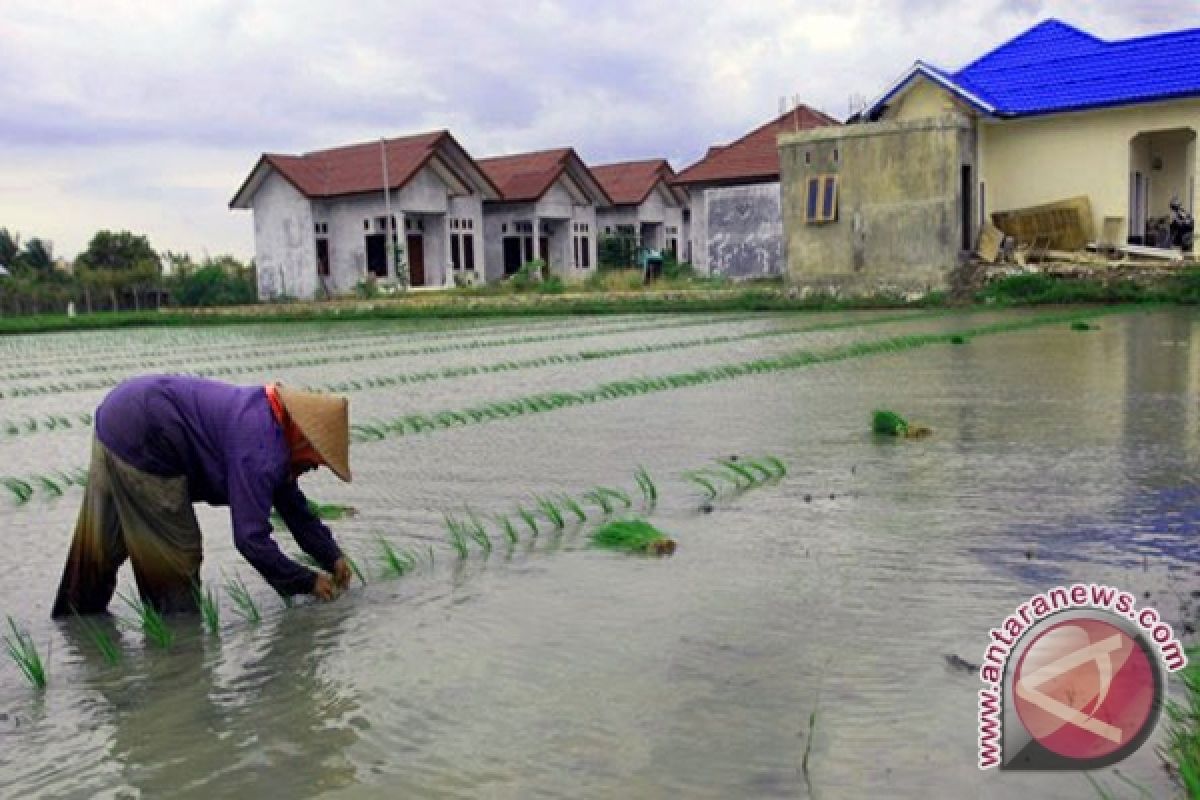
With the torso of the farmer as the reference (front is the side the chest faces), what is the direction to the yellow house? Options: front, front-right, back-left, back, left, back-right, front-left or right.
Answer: front-left

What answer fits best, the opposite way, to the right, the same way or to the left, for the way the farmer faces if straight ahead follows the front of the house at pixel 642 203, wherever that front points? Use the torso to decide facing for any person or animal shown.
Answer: to the left

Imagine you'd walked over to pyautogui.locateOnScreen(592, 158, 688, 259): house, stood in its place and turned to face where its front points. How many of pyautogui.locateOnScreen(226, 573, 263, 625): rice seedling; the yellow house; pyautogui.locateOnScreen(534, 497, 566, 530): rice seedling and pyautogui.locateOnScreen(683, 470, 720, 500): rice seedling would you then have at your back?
0

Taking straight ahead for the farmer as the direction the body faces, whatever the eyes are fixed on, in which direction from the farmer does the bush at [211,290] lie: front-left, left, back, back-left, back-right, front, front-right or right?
left

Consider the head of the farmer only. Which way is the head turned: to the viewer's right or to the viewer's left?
to the viewer's right

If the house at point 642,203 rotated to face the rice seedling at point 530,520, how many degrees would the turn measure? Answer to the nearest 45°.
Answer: approximately 45° to its right

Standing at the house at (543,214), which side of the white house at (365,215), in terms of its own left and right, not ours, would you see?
left

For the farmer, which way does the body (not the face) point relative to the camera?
to the viewer's right

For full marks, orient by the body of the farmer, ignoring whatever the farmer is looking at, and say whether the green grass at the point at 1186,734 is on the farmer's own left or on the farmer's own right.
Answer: on the farmer's own right

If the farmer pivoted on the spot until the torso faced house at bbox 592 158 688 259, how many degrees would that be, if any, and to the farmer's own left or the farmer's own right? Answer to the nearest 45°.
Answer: approximately 45° to the farmer's own left

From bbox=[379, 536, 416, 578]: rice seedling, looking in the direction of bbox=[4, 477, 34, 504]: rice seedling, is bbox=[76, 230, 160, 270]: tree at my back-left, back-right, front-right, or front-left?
front-right

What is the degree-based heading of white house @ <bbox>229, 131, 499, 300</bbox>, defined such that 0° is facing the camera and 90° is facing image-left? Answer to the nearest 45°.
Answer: approximately 315°

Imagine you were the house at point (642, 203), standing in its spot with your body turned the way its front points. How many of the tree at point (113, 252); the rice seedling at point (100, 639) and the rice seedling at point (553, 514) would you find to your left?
0

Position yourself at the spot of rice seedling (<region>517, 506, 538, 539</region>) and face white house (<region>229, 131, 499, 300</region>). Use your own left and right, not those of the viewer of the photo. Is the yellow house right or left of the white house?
right

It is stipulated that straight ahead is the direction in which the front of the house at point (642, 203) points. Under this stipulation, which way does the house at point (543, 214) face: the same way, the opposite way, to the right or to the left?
the same way

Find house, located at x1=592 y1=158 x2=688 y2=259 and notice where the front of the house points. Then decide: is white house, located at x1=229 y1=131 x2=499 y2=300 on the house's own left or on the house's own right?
on the house's own right

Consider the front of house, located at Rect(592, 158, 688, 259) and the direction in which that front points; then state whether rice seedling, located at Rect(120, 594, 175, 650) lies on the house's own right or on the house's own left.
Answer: on the house's own right

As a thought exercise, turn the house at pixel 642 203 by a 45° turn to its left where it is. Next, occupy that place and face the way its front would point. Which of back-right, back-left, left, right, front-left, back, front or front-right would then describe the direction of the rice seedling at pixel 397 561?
right

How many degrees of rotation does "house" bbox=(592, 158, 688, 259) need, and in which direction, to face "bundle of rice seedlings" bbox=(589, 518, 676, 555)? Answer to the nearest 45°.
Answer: approximately 45° to its right

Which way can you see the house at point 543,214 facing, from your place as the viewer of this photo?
facing the viewer and to the right of the viewer
